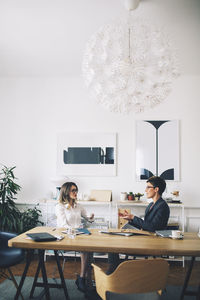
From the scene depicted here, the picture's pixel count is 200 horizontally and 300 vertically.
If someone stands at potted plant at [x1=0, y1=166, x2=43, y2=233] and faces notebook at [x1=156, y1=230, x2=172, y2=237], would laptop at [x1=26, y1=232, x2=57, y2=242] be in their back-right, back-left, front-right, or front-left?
front-right

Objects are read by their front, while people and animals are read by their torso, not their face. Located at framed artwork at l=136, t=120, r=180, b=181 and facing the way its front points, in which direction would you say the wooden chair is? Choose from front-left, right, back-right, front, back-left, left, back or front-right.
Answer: front

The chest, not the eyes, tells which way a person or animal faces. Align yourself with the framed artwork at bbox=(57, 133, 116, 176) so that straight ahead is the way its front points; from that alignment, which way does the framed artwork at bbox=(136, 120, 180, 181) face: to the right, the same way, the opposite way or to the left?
the same way

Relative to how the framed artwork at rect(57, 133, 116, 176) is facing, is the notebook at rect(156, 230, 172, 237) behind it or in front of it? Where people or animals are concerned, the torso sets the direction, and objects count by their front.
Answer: in front

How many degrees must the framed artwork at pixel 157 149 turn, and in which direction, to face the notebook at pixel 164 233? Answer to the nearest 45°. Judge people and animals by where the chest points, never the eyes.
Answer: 0° — it already faces it

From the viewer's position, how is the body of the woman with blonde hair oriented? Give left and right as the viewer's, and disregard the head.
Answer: facing the viewer and to the right of the viewer

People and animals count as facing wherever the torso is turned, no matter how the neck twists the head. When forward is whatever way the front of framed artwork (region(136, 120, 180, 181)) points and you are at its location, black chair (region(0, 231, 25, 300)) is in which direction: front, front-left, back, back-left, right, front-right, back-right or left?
front-right

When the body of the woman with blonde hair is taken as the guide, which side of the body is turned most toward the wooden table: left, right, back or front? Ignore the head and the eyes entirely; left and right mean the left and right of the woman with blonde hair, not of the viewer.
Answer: front

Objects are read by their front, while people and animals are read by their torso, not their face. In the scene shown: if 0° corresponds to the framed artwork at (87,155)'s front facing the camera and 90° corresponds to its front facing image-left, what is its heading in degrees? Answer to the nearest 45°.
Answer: approximately 0°

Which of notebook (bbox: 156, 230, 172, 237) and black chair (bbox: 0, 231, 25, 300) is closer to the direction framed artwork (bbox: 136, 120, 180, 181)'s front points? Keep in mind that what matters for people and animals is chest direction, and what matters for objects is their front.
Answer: the notebook

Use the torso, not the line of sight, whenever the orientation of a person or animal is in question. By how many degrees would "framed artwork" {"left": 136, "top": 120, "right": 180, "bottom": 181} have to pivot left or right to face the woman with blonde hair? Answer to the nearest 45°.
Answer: approximately 45° to its right

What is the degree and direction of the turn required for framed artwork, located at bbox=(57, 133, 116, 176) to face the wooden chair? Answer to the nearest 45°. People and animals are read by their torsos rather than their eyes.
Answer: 0° — it already faces it

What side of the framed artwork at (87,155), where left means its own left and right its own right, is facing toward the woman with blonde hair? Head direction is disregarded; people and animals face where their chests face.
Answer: front

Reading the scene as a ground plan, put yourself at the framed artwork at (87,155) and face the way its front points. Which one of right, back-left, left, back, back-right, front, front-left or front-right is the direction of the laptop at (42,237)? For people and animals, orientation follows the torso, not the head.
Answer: front

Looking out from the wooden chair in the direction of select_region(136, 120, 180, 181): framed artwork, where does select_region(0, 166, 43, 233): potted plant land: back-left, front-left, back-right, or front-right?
front-left

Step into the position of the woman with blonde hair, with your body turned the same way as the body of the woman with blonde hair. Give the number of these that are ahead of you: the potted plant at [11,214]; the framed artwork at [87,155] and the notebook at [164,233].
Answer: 1

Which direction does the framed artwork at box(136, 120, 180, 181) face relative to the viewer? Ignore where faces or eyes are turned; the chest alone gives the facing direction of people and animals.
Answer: toward the camera
